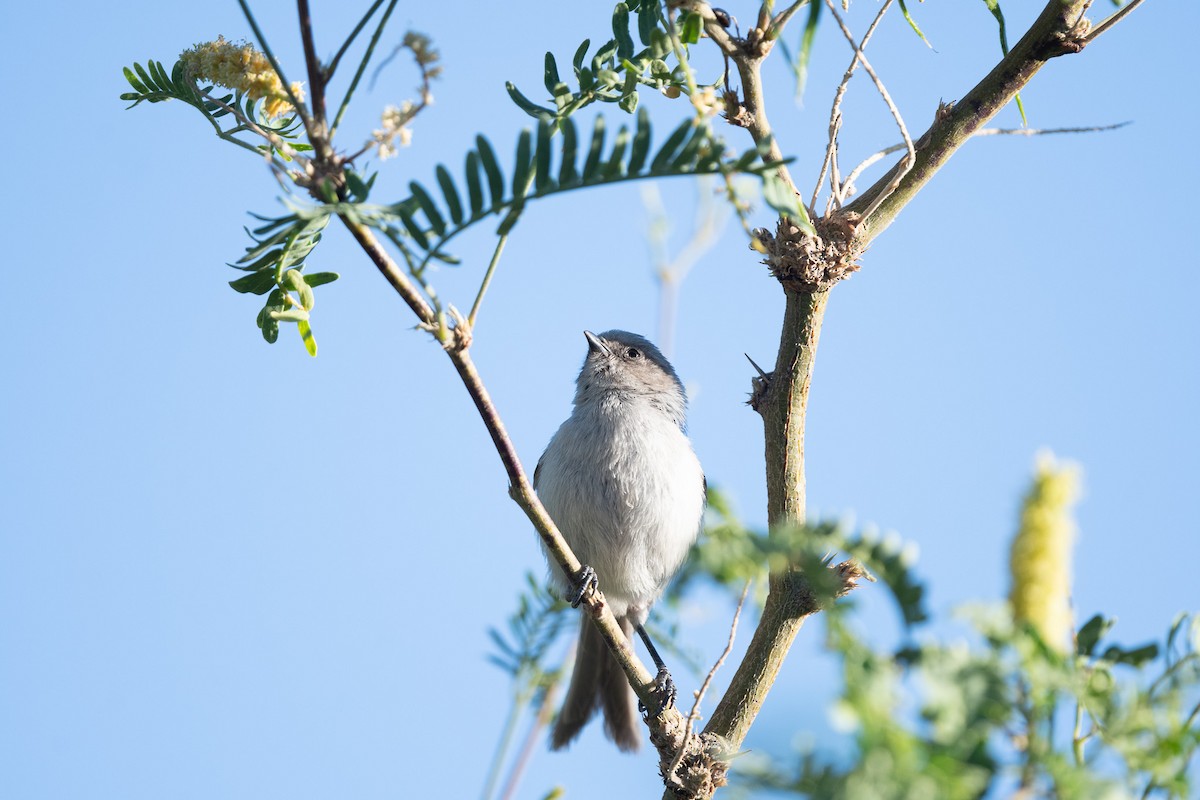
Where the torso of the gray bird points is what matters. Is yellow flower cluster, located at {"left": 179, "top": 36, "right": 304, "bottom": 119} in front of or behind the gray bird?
in front

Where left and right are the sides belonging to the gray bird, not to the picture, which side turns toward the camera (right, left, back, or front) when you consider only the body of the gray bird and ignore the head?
front

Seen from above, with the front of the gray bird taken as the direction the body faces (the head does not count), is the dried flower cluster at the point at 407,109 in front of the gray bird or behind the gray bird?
in front

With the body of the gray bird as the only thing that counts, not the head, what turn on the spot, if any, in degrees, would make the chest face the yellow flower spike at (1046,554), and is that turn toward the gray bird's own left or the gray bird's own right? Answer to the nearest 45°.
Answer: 0° — it already faces it
